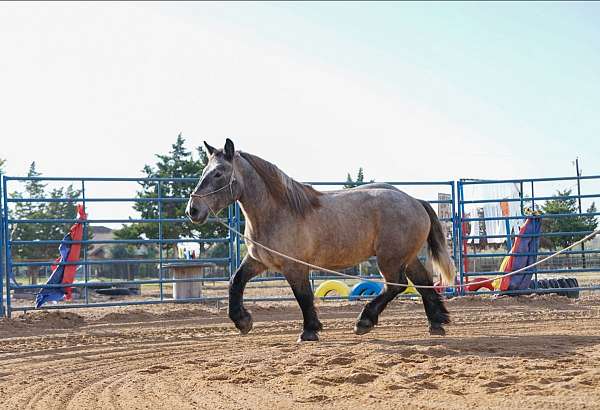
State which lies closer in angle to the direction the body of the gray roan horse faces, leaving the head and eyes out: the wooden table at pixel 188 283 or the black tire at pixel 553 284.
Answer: the wooden table

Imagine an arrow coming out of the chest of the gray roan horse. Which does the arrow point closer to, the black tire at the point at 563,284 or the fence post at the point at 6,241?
the fence post

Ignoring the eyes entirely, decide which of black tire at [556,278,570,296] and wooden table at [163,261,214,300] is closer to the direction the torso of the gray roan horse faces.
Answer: the wooden table

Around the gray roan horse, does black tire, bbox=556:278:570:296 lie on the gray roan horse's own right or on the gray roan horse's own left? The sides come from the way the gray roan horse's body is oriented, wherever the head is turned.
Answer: on the gray roan horse's own right

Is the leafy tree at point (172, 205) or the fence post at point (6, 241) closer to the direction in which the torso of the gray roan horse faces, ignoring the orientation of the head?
the fence post

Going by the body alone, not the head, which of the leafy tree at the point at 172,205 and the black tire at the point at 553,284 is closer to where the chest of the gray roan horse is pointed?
the leafy tree

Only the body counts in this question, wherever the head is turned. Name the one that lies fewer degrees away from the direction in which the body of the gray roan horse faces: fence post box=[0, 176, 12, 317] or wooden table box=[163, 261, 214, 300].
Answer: the fence post

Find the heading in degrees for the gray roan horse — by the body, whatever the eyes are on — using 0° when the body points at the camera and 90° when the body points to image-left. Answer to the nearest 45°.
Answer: approximately 90°

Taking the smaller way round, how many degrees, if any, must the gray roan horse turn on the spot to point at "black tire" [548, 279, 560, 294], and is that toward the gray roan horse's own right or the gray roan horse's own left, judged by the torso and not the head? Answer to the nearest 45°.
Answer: approximately 135° to the gray roan horse's own right

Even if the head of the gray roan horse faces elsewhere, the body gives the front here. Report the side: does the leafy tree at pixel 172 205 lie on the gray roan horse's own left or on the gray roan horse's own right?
on the gray roan horse's own right

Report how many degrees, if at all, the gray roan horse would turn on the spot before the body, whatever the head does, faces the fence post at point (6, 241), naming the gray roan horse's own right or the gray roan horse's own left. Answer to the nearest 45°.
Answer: approximately 45° to the gray roan horse's own right
